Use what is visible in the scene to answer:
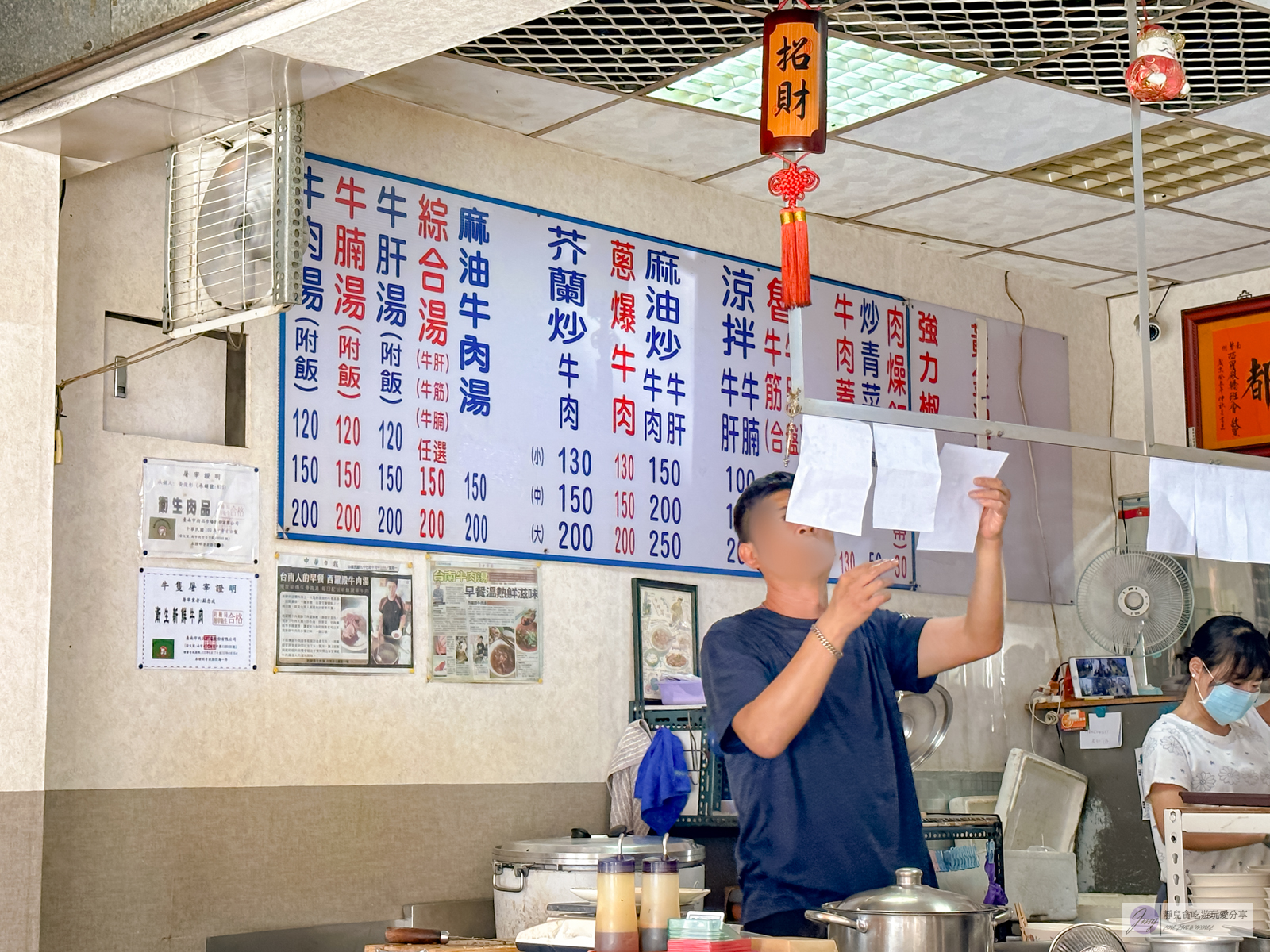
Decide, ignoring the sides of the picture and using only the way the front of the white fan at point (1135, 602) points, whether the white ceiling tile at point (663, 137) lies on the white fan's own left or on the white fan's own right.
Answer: on the white fan's own right

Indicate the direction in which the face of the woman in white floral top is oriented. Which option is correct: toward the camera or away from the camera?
toward the camera

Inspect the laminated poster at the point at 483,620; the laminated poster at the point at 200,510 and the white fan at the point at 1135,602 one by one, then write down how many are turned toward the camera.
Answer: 3

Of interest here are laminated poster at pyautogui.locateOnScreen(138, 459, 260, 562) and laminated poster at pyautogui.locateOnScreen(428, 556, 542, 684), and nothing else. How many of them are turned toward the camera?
2

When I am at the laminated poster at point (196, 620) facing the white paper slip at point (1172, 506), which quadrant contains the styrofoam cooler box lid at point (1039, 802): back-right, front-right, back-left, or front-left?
front-left

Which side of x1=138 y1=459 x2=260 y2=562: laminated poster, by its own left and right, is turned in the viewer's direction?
front

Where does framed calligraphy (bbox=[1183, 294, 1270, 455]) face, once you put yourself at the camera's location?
facing the viewer and to the left of the viewer

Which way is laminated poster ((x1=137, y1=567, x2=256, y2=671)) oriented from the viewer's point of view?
toward the camera

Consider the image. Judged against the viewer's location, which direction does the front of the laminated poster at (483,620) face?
facing the viewer

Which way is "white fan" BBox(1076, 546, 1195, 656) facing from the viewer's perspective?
toward the camera

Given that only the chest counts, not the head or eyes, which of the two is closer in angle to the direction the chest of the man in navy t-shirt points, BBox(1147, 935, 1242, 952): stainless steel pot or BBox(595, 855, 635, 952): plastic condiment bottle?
the stainless steel pot

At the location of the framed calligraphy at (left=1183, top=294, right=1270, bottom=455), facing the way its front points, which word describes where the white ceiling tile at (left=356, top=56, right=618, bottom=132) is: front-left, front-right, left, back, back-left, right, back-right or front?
front
